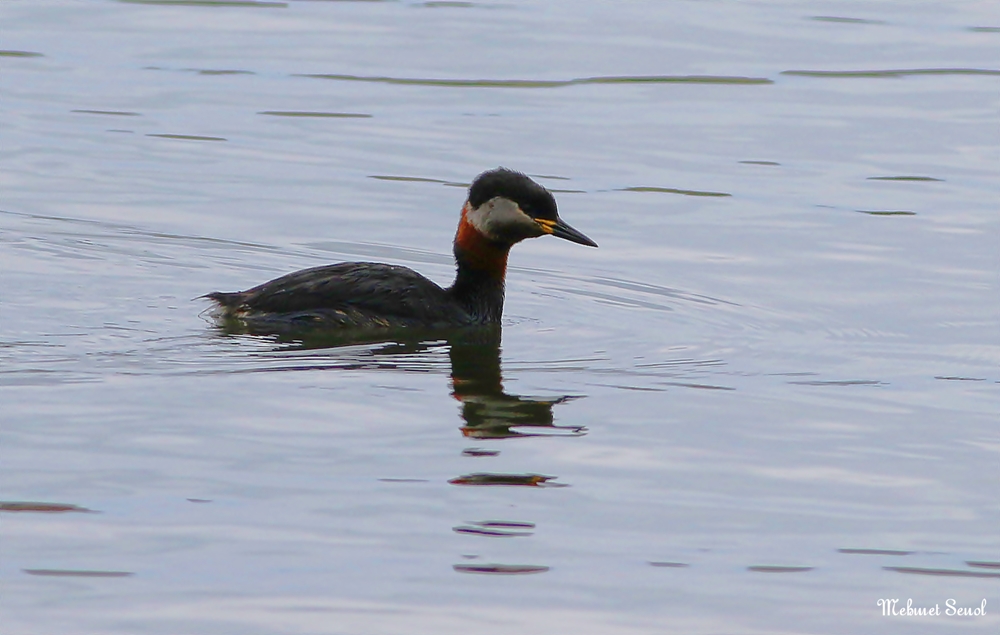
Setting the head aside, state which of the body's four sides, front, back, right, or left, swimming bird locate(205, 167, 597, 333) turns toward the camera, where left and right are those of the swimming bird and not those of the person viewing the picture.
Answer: right
